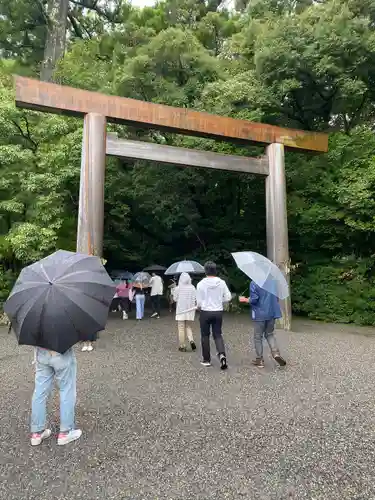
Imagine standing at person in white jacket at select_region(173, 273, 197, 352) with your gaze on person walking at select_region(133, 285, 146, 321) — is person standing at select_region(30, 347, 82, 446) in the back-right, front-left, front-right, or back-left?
back-left

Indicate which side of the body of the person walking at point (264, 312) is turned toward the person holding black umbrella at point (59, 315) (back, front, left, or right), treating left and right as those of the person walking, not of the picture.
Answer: left

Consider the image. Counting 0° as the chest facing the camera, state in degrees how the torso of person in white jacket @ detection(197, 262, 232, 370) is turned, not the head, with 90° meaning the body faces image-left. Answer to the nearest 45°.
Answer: approximately 180°

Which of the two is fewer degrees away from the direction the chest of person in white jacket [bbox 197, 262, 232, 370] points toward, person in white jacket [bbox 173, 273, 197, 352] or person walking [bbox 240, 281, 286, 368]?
the person in white jacket

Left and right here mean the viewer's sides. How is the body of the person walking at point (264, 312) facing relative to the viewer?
facing away from the viewer and to the left of the viewer

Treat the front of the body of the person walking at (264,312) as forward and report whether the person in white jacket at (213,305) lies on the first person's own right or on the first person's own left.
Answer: on the first person's own left

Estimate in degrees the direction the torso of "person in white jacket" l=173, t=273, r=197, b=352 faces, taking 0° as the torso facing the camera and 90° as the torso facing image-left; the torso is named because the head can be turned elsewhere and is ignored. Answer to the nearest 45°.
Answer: approximately 180°

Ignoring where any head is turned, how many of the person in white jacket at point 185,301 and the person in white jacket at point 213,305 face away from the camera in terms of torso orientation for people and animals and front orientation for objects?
2

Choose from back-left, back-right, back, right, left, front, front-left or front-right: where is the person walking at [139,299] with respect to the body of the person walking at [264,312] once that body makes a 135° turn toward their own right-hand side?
back-left

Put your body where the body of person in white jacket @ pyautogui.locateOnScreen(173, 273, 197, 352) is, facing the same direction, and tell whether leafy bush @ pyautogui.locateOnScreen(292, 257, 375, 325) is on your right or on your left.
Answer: on your right

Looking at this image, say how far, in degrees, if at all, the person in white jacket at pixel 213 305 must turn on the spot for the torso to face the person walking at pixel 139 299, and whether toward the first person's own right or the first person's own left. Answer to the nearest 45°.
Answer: approximately 45° to the first person's own left

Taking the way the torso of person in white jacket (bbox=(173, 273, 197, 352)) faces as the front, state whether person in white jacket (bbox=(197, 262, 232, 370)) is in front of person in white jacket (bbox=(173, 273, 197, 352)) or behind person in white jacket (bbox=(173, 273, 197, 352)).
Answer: behind
